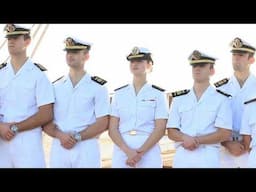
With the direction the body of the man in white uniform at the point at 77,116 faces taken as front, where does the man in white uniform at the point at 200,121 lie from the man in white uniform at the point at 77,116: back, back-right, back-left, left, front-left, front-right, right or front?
back-left

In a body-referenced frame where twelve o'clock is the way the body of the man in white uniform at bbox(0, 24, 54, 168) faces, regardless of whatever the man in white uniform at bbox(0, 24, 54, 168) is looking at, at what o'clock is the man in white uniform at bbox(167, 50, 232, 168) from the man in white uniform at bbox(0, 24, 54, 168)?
the man in white uniform at bbox(167, 50, 232, 168) is roughly at 8 o'clock from the man in white uniform at bbox(0, 24, 54, 168).

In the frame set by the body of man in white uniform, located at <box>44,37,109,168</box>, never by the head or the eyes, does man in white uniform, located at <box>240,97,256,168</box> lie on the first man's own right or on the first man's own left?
on the first man's own left

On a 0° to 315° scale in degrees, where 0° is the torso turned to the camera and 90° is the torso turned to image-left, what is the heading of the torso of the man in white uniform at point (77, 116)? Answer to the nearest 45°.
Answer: approximately 45°

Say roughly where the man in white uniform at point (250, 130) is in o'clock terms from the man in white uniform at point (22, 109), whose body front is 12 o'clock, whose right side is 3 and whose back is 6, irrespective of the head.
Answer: the man in white uniform at point (250, 130) is roughly at 8 o'clock from the man in white uniform at point (22, 109).

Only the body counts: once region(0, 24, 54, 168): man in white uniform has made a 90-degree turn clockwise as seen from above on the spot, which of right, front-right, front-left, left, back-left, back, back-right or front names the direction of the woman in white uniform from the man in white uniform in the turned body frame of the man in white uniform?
back-right

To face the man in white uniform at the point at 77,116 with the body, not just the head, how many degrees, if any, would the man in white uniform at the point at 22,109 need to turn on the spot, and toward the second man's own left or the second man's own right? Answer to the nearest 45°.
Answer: approximately 135° to the second man's own left

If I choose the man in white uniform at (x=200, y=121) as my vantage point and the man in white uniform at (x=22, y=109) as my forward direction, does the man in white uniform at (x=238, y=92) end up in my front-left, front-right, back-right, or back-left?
back-right
